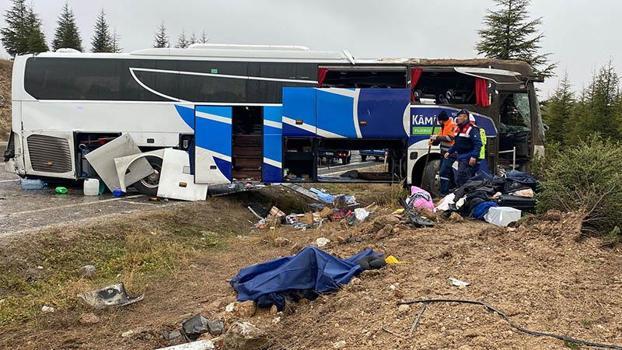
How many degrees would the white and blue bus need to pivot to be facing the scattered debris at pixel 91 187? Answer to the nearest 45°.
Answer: approximately 180°

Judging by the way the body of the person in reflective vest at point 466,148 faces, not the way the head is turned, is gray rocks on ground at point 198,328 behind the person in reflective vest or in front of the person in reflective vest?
in front

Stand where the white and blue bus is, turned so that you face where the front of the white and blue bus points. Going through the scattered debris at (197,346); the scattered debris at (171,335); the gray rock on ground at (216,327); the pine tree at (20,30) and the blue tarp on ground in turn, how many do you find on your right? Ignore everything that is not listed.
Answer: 4

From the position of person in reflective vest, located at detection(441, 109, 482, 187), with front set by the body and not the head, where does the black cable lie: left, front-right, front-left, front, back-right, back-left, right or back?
front-left

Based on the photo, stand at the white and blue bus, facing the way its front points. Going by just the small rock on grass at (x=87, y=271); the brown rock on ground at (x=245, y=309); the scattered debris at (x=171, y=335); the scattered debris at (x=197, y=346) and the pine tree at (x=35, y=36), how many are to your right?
4

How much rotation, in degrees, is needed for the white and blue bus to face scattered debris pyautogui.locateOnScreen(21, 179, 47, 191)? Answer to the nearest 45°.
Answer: approximately 180°

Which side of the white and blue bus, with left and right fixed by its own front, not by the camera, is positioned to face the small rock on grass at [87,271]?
right

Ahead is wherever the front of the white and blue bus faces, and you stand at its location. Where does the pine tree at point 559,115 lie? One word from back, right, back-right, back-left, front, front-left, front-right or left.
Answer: front-left

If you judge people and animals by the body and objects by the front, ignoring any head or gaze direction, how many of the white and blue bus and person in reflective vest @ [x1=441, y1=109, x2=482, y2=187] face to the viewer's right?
1

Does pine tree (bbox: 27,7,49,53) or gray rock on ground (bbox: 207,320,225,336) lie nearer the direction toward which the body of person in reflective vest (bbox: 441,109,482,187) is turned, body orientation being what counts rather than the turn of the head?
the gray rock on ground

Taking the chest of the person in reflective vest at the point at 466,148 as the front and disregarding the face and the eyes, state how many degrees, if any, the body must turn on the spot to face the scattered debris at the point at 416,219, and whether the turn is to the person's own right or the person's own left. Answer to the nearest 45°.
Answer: approximately 45° to the person's own left

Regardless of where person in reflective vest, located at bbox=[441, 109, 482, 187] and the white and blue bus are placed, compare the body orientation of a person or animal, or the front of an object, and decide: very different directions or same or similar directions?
very different directions

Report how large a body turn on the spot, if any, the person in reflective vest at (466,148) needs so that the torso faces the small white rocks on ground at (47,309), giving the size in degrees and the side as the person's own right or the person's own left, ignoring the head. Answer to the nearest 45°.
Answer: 0° — they already face it

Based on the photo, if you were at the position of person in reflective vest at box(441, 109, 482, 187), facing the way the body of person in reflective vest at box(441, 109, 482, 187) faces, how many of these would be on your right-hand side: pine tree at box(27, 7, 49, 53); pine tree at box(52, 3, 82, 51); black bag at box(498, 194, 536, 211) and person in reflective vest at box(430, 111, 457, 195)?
3

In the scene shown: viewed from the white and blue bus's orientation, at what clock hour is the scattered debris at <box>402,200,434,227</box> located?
The scattered debris is roughly at 2 o'clock from the white and blue bus.

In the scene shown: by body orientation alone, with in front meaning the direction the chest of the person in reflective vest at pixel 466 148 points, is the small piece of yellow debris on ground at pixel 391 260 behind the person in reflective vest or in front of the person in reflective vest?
in front

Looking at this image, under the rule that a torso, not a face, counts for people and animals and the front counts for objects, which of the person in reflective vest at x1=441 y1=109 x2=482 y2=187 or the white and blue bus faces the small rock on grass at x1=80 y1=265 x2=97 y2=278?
the person in reflective vest

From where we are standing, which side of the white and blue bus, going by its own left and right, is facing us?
right

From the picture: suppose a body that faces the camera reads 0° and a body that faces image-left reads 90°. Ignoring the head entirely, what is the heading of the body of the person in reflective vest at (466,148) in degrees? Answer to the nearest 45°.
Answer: approximately 45°
